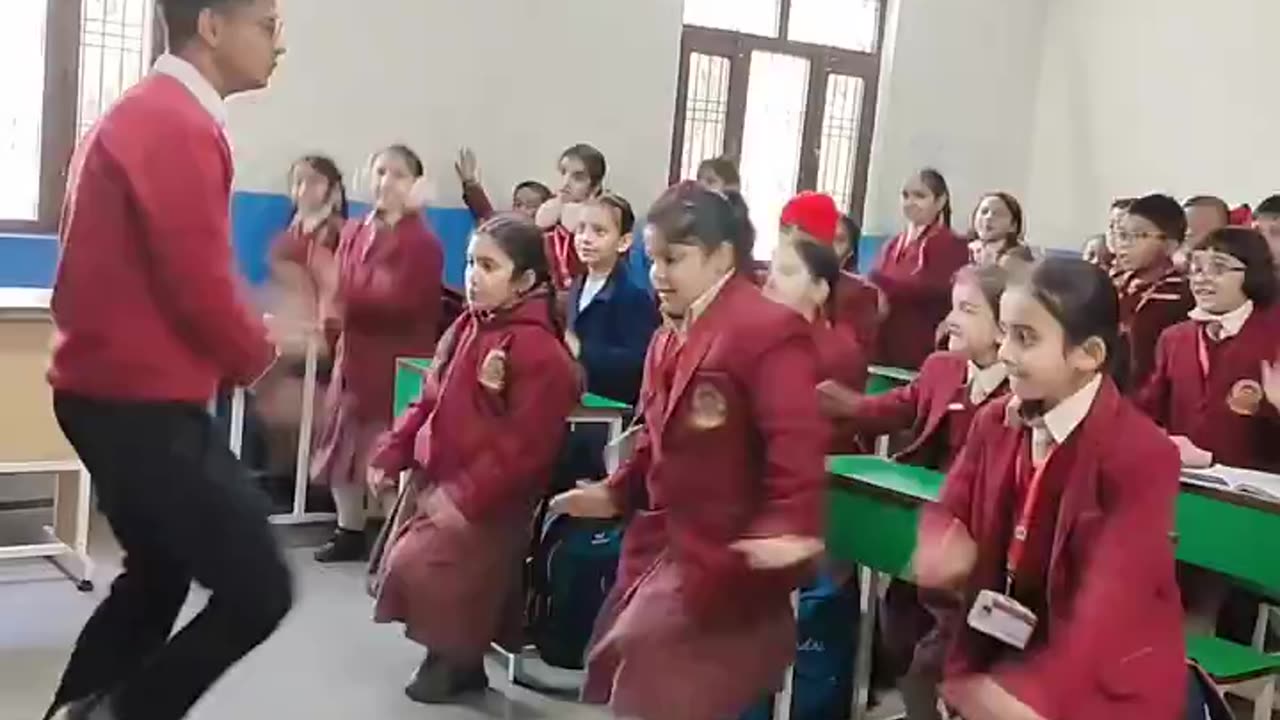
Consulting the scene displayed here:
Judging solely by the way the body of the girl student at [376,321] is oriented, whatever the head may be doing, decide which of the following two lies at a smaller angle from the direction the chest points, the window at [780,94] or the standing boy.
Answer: the standing boy

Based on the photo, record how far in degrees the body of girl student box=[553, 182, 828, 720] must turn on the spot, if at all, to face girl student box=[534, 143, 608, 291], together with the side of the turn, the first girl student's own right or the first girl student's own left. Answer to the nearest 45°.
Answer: approximately 135° to the first girl student's own right

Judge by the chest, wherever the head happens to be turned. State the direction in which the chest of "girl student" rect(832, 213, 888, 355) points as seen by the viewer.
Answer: to the viewer's left

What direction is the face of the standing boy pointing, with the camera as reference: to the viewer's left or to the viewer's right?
to the viewer's right

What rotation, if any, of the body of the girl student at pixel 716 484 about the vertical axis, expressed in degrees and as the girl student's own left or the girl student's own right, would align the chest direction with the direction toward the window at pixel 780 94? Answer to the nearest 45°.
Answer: approximately 135° to the girl student's own right

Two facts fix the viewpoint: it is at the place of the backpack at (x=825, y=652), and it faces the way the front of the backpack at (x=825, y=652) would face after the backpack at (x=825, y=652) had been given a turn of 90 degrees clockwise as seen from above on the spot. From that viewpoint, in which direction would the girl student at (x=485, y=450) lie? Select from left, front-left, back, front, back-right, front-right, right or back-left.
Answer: front-left

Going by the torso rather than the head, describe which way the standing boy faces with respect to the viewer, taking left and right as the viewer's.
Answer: facing to the right of the viewer

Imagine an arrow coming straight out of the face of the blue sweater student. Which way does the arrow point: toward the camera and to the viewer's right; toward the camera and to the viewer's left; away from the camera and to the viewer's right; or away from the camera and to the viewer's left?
toward the camera and to the viewer's left

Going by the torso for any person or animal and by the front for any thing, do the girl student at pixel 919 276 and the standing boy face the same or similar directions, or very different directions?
very different directions

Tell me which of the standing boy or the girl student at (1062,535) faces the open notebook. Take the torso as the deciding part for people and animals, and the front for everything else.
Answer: the standing boy
